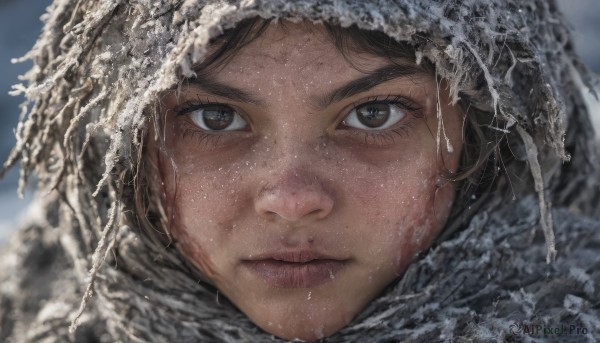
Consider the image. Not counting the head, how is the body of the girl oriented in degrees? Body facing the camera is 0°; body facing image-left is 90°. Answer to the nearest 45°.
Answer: approximately 0°
